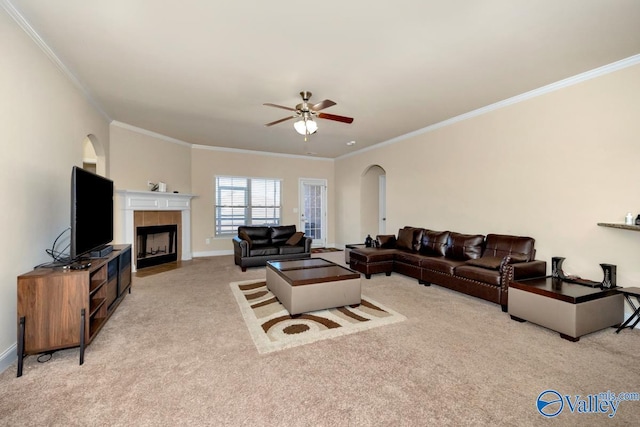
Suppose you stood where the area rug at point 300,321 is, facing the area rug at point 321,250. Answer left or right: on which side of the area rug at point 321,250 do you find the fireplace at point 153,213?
left

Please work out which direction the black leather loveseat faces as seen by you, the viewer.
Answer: facing the viewer and to the right of the viewer

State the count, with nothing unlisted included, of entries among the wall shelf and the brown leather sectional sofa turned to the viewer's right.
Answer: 0

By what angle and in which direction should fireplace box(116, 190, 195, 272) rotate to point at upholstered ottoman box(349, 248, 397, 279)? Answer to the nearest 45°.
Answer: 0° — it already faces it

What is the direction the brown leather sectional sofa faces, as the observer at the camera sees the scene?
facing the viewer and to the left of the viewer

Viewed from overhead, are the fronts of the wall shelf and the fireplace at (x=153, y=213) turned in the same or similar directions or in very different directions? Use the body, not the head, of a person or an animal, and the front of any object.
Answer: very different directions

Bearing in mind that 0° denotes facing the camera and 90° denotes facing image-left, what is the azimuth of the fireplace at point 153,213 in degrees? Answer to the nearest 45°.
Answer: approximately 315°

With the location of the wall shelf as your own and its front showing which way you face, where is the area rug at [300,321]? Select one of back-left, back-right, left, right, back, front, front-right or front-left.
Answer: front

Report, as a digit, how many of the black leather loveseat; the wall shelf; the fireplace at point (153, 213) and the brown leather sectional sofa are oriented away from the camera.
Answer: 0

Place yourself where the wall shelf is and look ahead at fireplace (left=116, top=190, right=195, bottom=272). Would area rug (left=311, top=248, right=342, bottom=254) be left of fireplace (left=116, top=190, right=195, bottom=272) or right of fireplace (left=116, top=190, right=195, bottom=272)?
right

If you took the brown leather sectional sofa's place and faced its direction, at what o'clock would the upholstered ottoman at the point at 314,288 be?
The upholstered ottoman is roughly at 12 o'clock from the brown leather sectional sofa.

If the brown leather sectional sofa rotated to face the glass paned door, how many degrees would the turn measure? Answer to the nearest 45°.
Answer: approximately 90° to its right

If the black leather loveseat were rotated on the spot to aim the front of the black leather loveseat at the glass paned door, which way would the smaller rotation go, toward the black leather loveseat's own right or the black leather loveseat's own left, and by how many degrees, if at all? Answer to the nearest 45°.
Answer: approximately 90° to the black leather loveseat's own left
